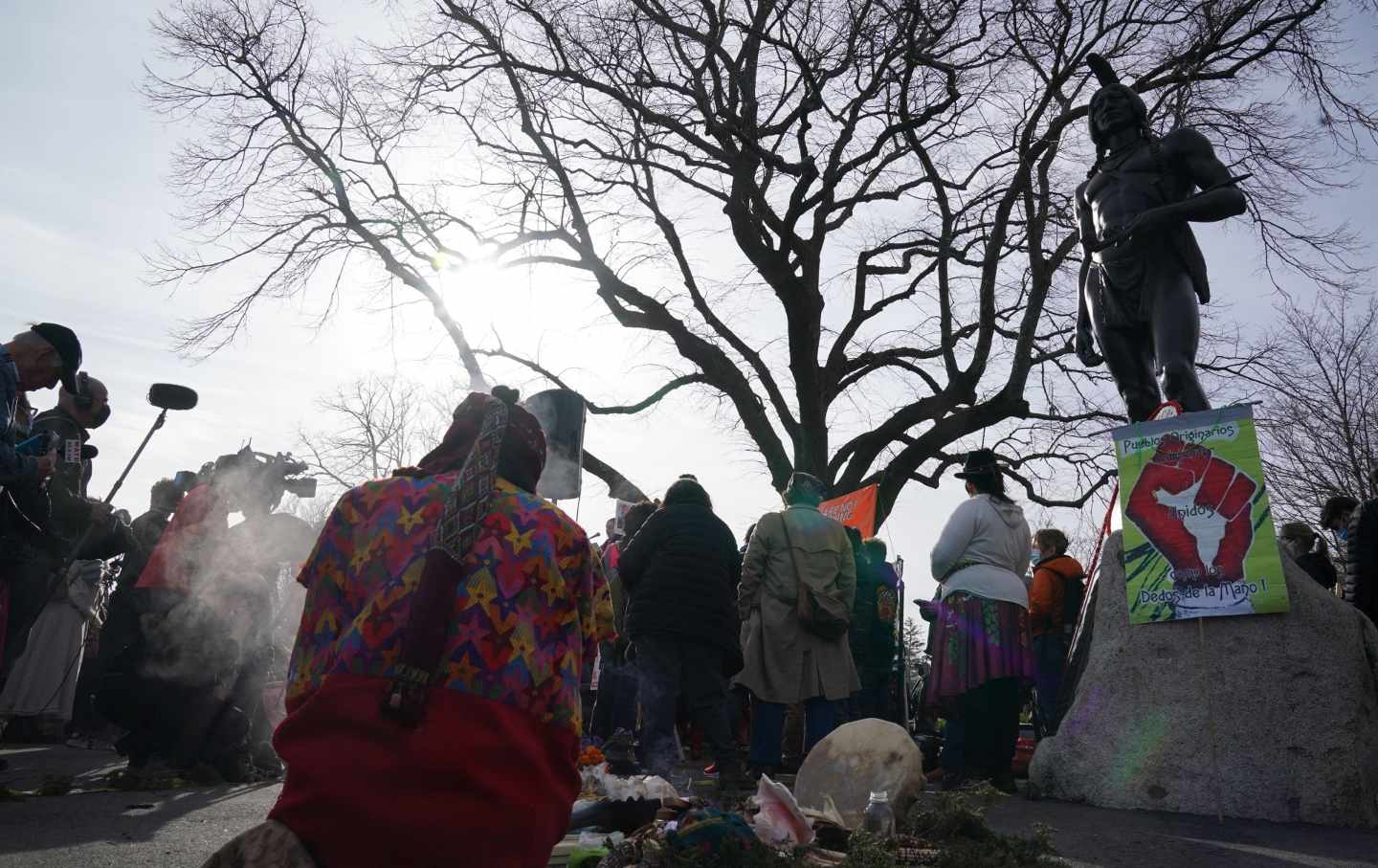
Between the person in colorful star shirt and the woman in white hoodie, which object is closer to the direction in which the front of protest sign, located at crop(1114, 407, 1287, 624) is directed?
the person in colorful star shirt

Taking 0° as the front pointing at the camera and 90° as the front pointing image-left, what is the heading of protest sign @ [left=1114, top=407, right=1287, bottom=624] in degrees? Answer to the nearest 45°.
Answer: approximately 0°

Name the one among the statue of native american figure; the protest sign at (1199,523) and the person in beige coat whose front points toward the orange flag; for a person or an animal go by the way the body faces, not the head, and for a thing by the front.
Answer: the person in beige coat

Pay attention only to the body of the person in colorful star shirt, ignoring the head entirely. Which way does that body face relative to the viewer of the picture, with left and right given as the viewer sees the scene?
facing away from the viewer

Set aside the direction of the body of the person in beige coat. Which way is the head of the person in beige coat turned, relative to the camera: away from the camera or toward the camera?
away from the camera

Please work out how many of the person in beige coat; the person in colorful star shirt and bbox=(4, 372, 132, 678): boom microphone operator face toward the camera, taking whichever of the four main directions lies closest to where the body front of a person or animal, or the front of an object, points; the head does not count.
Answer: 0

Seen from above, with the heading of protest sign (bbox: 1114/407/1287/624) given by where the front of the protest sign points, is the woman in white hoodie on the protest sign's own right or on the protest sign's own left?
on the protest sign's own right

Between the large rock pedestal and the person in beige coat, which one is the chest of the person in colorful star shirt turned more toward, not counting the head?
the person in beige coat

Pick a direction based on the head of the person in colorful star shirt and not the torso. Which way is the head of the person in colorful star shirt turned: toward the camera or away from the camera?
away from the camera

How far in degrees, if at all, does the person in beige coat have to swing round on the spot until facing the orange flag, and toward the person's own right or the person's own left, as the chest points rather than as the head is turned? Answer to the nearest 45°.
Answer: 0° — they already face it

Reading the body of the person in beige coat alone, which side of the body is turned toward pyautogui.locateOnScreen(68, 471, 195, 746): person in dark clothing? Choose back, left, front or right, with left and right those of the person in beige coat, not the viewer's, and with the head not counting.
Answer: left

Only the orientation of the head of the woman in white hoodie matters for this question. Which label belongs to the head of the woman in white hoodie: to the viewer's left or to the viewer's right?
to the viewer's left

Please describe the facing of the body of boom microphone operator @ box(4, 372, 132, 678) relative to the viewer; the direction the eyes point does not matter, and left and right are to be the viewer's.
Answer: facing to the right of the viewer

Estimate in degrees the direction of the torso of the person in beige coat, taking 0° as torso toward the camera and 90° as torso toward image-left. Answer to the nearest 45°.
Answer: approximately 180°

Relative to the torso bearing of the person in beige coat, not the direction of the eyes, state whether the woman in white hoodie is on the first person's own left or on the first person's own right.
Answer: on the first person's own right
